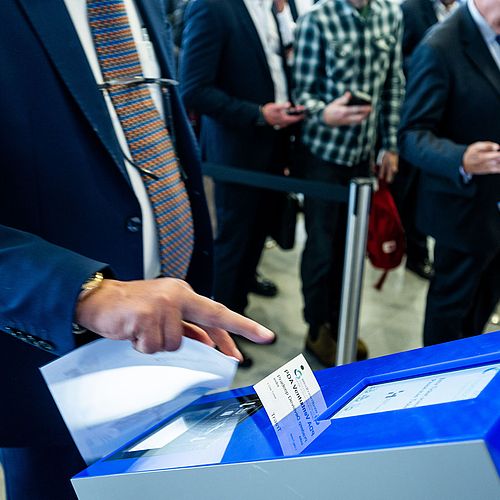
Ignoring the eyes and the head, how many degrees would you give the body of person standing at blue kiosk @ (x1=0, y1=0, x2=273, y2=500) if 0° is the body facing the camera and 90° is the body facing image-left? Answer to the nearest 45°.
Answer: approximately 315°

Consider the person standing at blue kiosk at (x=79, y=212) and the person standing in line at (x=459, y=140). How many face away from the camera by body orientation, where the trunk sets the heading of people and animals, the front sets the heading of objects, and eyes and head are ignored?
0

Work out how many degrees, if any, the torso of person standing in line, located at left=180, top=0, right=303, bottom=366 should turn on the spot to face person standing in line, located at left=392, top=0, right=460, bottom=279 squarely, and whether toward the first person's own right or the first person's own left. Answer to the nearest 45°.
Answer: approximately 90° to the first person's own left

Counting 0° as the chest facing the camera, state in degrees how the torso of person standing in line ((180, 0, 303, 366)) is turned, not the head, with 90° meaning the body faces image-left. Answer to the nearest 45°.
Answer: approximately 315°
